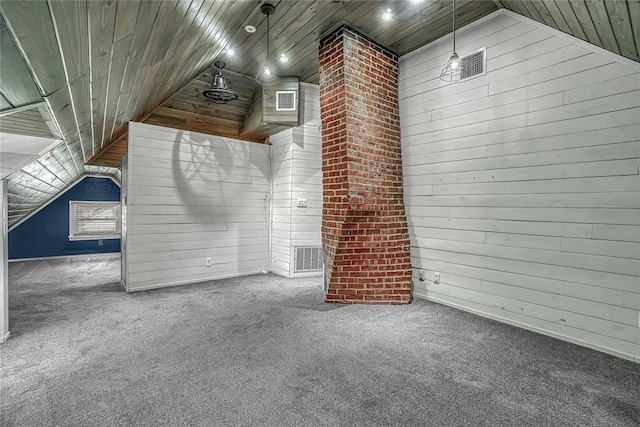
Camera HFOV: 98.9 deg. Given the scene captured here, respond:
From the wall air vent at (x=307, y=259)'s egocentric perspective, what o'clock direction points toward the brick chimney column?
The brick chimney column is roughly at 11 o'clock from the wall air vent.

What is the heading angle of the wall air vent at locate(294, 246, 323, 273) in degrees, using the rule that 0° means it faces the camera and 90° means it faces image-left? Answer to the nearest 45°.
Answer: approximately 0°
